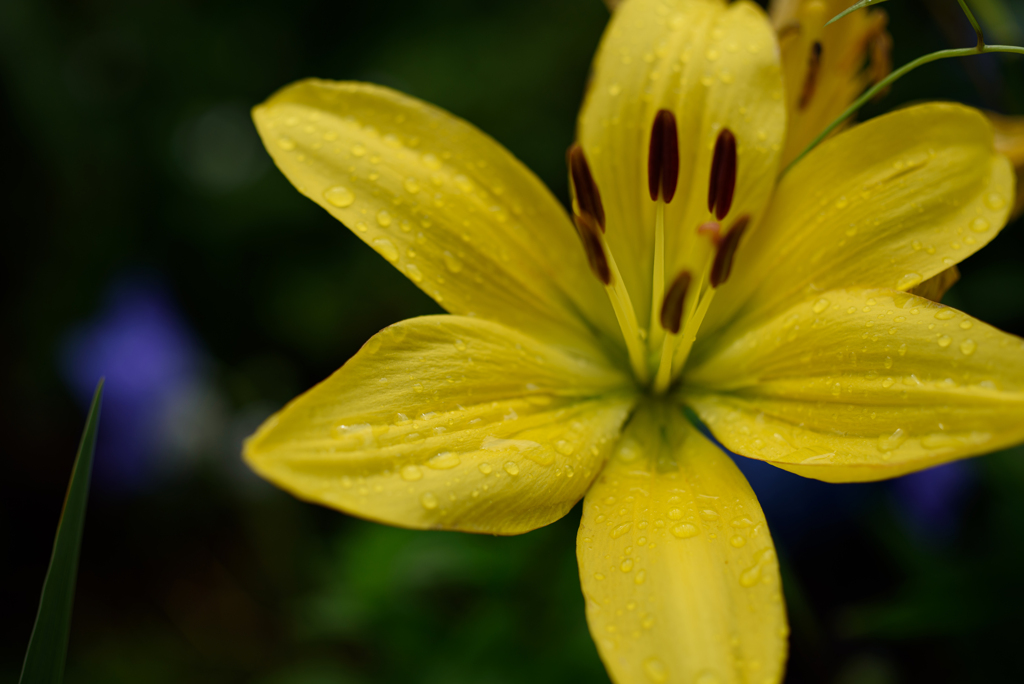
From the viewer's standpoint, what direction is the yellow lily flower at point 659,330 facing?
toward the camera

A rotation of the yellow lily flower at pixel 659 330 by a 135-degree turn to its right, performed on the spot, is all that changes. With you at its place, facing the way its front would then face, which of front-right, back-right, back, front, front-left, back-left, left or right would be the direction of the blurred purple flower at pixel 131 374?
front
